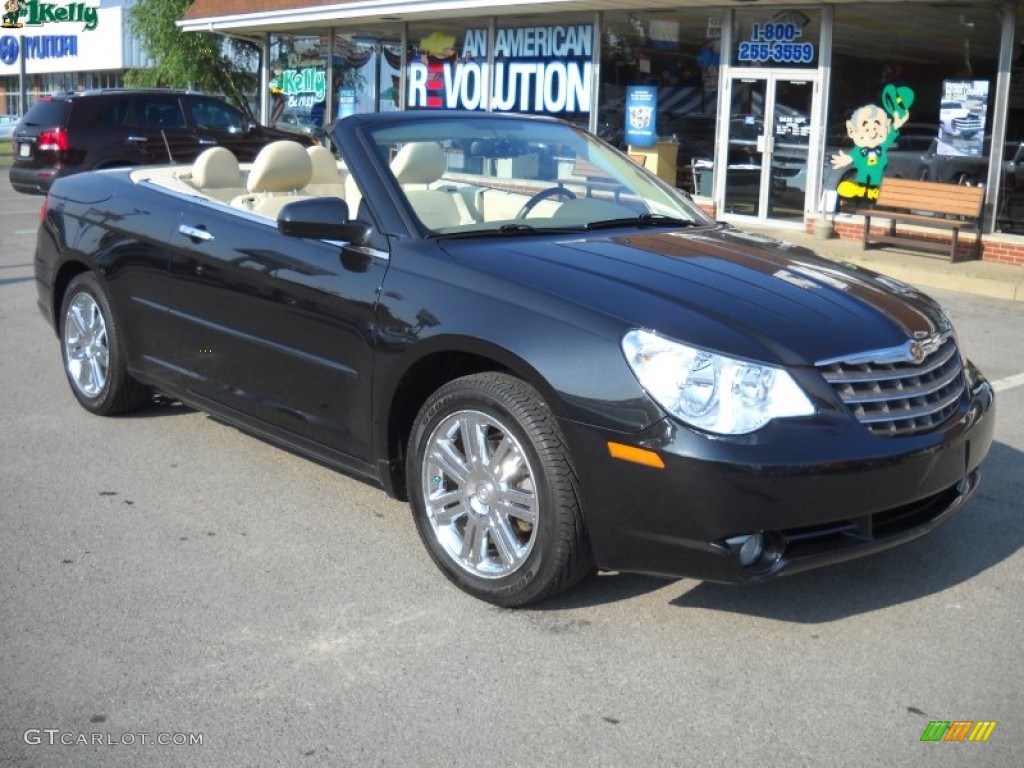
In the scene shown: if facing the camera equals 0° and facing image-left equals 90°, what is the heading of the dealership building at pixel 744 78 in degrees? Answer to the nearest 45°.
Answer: approximately 45°

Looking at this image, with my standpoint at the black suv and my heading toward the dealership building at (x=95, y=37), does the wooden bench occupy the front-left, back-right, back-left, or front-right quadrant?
back-right

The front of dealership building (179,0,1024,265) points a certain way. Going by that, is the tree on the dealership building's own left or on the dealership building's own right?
on the dealership building's own right

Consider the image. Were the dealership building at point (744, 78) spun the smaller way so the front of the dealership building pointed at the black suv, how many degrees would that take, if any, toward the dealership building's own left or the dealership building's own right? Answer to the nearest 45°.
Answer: approximately 45° to the dealership building's own right

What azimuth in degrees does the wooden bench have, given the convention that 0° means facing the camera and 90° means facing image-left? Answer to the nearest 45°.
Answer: approximately 45°

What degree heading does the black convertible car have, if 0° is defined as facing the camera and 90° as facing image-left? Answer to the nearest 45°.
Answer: approximately 315°

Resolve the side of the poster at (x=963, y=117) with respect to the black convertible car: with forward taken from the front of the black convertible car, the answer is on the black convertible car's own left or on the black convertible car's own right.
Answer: on the black convertible car's own left

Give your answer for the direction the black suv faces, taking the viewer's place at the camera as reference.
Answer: facing away from the viewer and to the right of the viewer

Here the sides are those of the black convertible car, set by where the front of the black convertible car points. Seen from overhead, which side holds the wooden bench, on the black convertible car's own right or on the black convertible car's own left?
on the black convertible car's own left

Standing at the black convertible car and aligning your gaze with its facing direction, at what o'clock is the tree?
The tree is roughly at 7 o'clock from the black convertible car.
